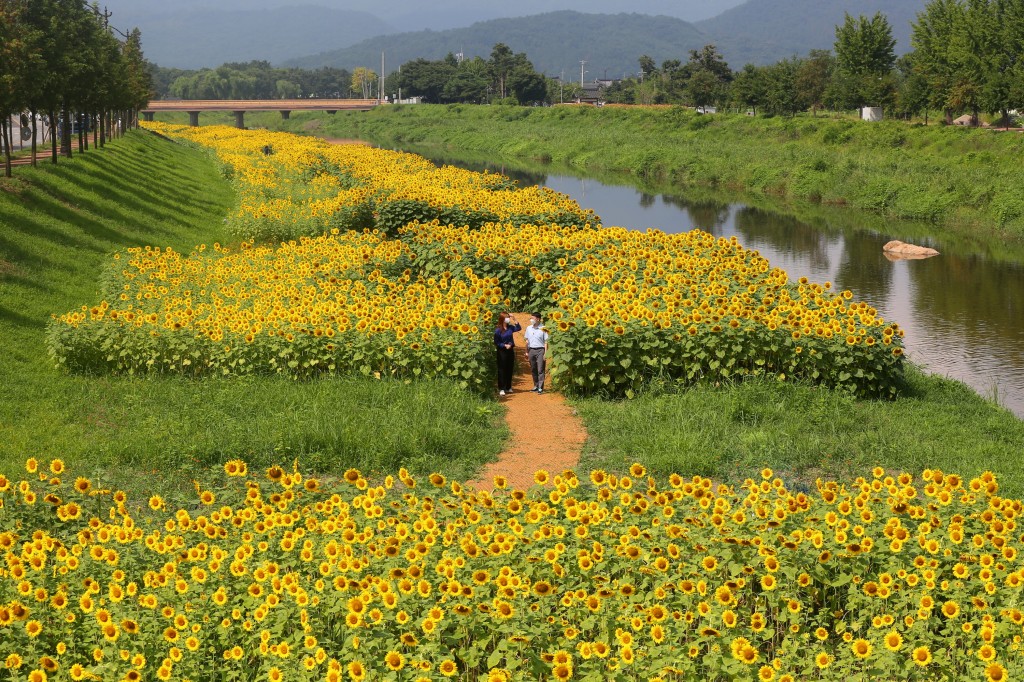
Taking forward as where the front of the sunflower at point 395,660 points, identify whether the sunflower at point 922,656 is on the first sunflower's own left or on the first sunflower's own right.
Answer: on the first sunflower's own left

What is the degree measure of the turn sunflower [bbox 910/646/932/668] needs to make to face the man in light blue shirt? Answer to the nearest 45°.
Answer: approximately 135° to its right

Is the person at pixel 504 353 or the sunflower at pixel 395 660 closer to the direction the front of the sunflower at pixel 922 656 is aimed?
the sunflower

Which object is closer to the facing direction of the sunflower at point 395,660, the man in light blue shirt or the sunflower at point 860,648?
the sunflower

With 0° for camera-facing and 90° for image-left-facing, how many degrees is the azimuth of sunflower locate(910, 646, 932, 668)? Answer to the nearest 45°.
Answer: approximately 0°

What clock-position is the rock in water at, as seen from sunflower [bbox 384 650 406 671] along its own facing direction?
The rock in water is roughly at 7 o'clock from the sunflower.

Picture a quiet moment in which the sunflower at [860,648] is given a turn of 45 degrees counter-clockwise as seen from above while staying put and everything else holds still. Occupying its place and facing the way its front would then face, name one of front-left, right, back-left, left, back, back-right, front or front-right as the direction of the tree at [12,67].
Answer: back

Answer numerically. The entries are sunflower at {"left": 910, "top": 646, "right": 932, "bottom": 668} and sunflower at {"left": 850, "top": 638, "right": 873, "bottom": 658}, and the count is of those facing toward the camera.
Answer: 2

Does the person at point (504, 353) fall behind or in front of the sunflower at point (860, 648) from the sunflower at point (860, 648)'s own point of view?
behind
